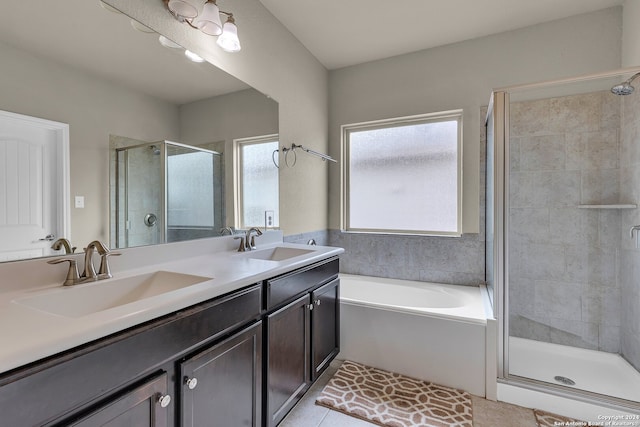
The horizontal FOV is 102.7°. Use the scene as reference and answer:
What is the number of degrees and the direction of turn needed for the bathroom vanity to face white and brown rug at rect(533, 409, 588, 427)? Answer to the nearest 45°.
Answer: approximately 45° to its left

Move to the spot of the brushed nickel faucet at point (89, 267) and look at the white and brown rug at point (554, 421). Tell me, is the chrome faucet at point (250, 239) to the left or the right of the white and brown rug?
left

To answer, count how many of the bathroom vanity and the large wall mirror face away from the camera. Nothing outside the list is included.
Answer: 0

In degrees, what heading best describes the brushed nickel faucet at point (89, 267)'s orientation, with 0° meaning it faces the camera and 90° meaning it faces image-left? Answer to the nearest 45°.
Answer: approximately 315°

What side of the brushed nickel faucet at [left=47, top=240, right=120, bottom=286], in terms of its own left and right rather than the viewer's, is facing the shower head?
front

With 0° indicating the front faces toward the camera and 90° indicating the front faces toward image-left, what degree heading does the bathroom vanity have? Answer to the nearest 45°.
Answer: approximately 315°

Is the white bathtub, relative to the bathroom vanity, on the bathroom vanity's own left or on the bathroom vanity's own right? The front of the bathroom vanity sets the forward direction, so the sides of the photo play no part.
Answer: on the bathroom vanity's own left
